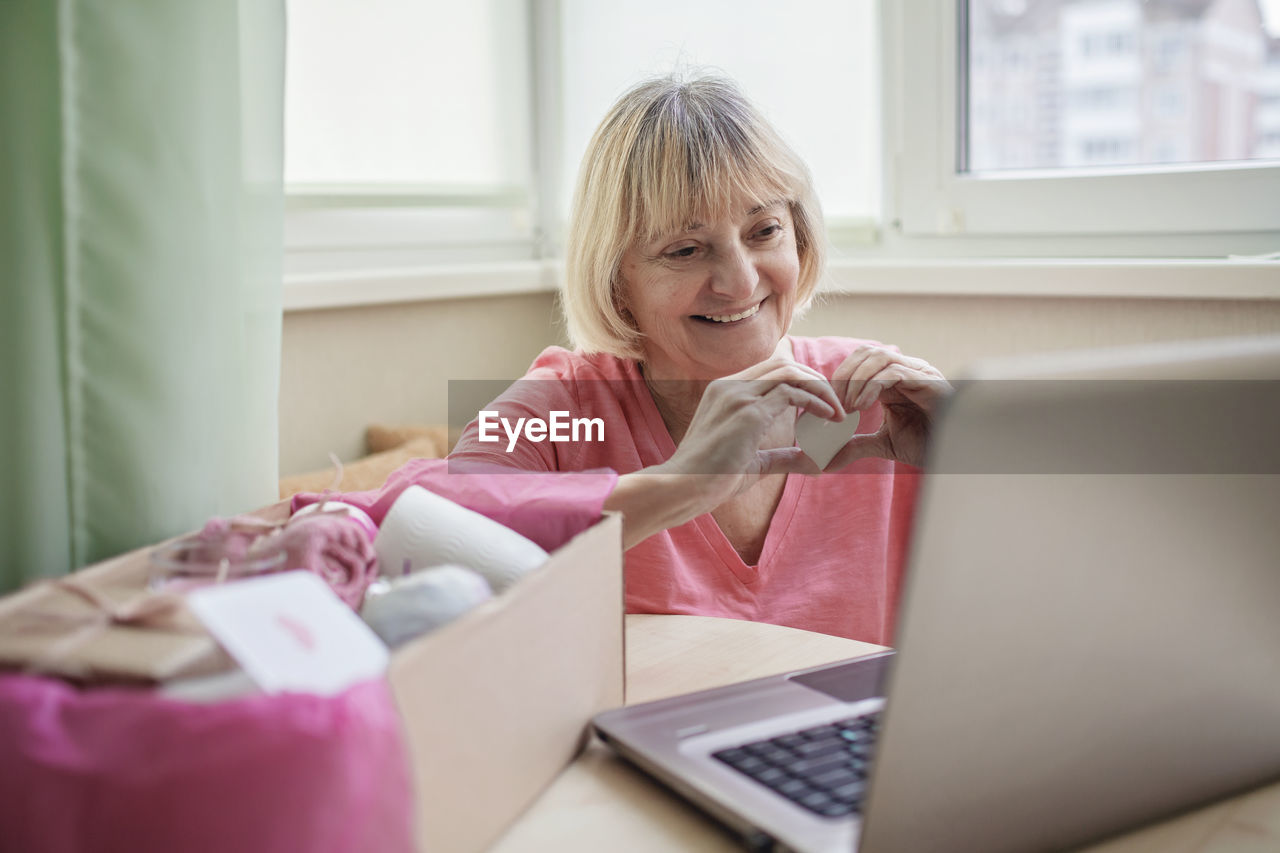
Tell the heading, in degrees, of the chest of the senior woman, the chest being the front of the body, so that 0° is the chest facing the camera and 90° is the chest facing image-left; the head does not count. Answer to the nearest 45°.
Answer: approximately 315°

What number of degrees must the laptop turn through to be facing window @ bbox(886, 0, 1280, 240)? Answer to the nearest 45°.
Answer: approximately 45° to its right

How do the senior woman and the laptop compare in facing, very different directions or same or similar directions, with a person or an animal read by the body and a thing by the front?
very different directions

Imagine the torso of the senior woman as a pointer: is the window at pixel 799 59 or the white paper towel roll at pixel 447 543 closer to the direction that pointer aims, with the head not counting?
the white paper towel roll

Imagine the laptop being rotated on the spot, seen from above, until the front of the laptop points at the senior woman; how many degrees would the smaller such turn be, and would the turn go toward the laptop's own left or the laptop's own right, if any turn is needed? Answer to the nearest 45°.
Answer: approximately 45° to the laptop's own right

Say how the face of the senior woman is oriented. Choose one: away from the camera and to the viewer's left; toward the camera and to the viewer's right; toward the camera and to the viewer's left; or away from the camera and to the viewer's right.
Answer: toward the camera and to the viewer's right

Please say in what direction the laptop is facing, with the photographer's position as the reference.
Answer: facing away from the viewer and to the left of the viewer
